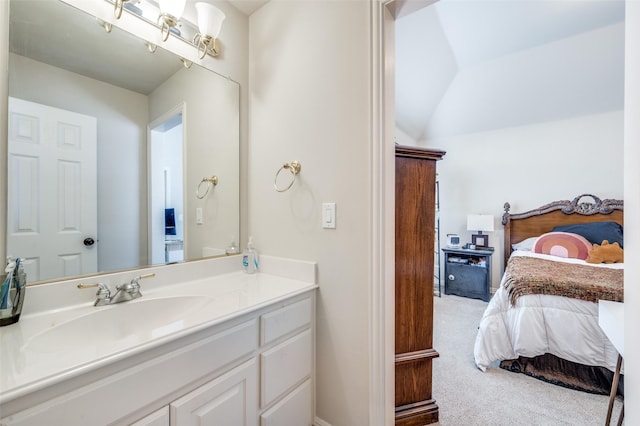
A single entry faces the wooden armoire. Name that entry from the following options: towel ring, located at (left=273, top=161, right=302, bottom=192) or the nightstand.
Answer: the nightstand

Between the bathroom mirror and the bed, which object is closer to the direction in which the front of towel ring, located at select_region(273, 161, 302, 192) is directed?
the bathroom mirror

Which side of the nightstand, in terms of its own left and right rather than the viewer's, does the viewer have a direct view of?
front

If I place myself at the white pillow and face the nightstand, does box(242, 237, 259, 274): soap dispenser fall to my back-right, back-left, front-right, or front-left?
front-left

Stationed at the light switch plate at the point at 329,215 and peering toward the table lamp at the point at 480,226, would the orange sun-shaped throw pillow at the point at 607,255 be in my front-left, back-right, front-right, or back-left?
front-right

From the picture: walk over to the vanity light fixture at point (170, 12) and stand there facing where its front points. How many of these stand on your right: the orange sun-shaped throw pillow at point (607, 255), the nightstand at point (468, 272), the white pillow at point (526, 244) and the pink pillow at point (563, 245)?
0

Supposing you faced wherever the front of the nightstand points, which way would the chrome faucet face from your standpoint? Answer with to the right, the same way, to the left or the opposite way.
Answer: to the left

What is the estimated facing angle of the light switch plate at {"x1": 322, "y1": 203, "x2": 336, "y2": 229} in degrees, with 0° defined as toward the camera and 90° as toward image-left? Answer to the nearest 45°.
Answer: approximately 45°

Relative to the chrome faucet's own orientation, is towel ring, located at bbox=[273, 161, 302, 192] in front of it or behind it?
in front

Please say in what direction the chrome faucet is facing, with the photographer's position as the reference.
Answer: facing the viewer and to the right of the viewer

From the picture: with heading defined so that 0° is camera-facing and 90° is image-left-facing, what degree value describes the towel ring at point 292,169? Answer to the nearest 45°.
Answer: approximately 45°

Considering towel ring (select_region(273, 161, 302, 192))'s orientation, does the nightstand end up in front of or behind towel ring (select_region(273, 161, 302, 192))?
behind
